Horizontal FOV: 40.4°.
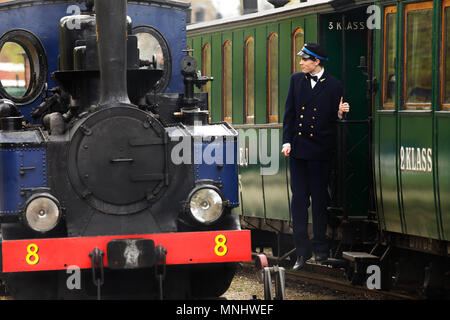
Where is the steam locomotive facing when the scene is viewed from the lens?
facing the viewer

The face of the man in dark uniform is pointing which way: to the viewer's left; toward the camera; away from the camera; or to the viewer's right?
to the viewer's left

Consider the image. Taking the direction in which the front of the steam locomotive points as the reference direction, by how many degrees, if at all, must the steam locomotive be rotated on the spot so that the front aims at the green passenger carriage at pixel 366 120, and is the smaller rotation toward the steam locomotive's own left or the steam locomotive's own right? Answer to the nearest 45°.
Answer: approximately 135° to the steam locomotive's own left

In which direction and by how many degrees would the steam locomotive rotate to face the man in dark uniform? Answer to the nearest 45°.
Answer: approximately 45° to its left
